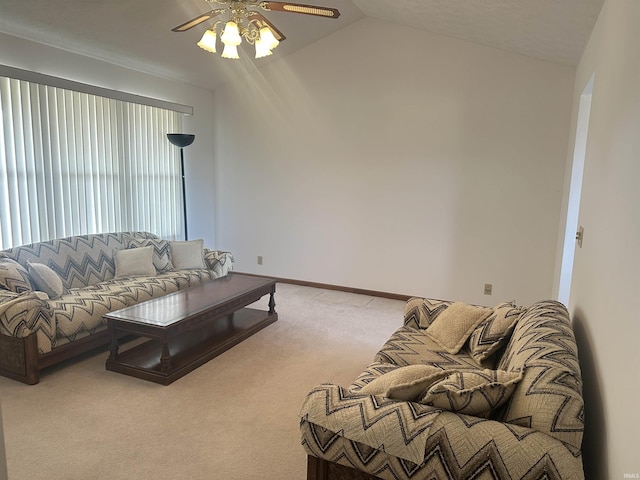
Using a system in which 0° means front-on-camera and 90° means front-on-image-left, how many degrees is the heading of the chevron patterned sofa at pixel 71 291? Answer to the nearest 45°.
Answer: approximately 315°

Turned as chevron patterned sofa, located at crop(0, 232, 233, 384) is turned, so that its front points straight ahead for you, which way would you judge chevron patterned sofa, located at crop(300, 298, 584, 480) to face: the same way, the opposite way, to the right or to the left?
the opposite way

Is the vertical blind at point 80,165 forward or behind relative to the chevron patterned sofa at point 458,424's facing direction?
forward

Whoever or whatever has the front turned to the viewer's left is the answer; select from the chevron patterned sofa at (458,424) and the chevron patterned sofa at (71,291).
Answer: the chevron patterned sofa at (458,424)

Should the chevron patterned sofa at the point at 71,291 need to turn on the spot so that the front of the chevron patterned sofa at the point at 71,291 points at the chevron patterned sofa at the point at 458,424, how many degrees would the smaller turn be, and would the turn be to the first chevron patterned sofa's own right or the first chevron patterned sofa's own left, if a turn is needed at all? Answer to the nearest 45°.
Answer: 0° — it already faces it

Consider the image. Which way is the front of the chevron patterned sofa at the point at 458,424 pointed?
to the viewer's left

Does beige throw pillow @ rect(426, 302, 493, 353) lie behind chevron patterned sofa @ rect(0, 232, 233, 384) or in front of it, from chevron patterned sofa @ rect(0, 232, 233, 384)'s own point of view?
in front

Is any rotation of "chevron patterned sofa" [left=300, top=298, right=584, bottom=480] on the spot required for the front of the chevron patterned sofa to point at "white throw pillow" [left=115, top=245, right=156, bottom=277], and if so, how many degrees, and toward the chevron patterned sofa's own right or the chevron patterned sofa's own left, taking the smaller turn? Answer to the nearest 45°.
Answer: approximately 45° to the chevron patterned sofa's own right

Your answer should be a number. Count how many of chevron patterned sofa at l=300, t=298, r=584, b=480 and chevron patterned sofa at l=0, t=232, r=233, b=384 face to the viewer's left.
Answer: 1
